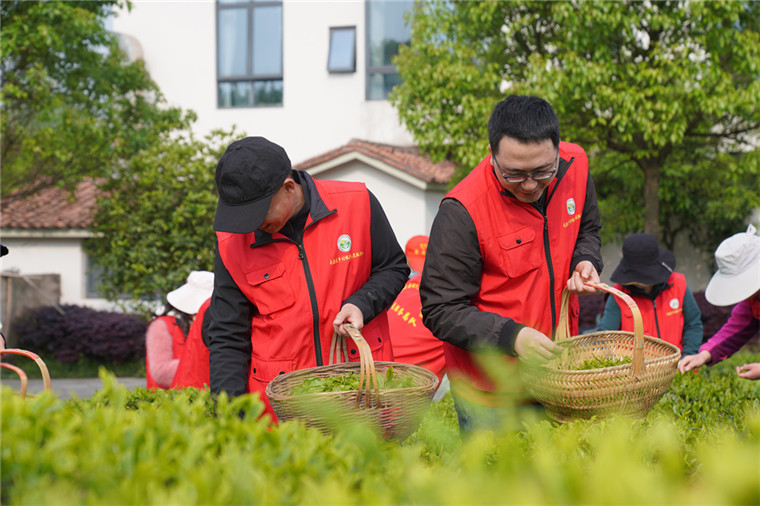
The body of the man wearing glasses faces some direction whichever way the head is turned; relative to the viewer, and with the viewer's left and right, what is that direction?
facing the viewer and to the right of the viewer

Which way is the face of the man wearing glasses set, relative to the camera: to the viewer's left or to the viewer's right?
to the viewer's right

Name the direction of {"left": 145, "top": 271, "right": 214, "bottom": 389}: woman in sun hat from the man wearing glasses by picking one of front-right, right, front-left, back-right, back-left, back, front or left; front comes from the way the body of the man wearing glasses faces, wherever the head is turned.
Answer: back

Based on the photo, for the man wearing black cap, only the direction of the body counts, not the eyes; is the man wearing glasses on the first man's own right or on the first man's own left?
on the first man's own left

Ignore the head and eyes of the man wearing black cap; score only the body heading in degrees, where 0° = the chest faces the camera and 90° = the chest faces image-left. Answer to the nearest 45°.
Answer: approximately 0°

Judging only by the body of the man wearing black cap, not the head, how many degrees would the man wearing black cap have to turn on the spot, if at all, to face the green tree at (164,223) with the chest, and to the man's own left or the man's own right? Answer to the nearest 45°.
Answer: approximately 180°

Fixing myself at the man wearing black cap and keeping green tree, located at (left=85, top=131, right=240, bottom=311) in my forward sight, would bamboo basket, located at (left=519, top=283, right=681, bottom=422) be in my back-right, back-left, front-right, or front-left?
back-right

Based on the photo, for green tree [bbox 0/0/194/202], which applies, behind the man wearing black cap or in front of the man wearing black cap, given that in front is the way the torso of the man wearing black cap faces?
behind

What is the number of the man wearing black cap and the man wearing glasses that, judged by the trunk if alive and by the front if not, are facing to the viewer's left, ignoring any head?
0
